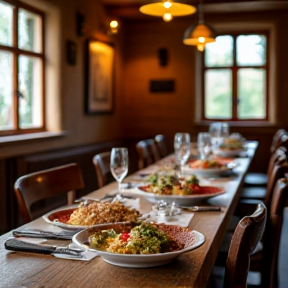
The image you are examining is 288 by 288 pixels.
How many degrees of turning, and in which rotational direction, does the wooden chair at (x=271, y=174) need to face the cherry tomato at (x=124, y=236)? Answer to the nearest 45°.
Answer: approximately 90° to its left

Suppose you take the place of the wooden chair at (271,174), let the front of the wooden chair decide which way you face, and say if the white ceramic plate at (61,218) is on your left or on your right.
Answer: on your left

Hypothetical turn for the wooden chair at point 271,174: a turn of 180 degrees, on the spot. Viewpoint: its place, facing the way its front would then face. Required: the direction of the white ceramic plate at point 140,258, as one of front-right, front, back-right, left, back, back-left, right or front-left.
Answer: right

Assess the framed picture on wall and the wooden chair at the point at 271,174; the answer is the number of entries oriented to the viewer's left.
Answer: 1

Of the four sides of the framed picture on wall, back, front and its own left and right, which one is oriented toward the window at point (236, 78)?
front

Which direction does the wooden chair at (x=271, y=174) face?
to the viewer's left

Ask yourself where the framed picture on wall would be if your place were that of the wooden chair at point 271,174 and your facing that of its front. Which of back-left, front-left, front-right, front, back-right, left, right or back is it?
front-right

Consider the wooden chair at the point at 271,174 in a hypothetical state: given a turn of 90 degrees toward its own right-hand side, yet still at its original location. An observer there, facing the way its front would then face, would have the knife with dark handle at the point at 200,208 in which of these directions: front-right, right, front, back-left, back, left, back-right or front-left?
back

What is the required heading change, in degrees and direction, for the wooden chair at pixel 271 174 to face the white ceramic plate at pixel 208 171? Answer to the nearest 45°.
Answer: approximately 45° to its left

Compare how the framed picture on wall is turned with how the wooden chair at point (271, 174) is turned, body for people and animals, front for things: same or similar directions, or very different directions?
very different directions

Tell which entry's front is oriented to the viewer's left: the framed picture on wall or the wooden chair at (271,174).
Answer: the wooden chair

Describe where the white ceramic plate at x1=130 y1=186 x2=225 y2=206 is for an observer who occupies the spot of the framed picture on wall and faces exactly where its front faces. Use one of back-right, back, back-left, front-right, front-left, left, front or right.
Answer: front-right

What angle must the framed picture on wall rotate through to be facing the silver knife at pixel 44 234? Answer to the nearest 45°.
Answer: approximately 45° to its right

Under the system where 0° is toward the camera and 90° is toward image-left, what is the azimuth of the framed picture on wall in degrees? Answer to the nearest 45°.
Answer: approximately 315°
